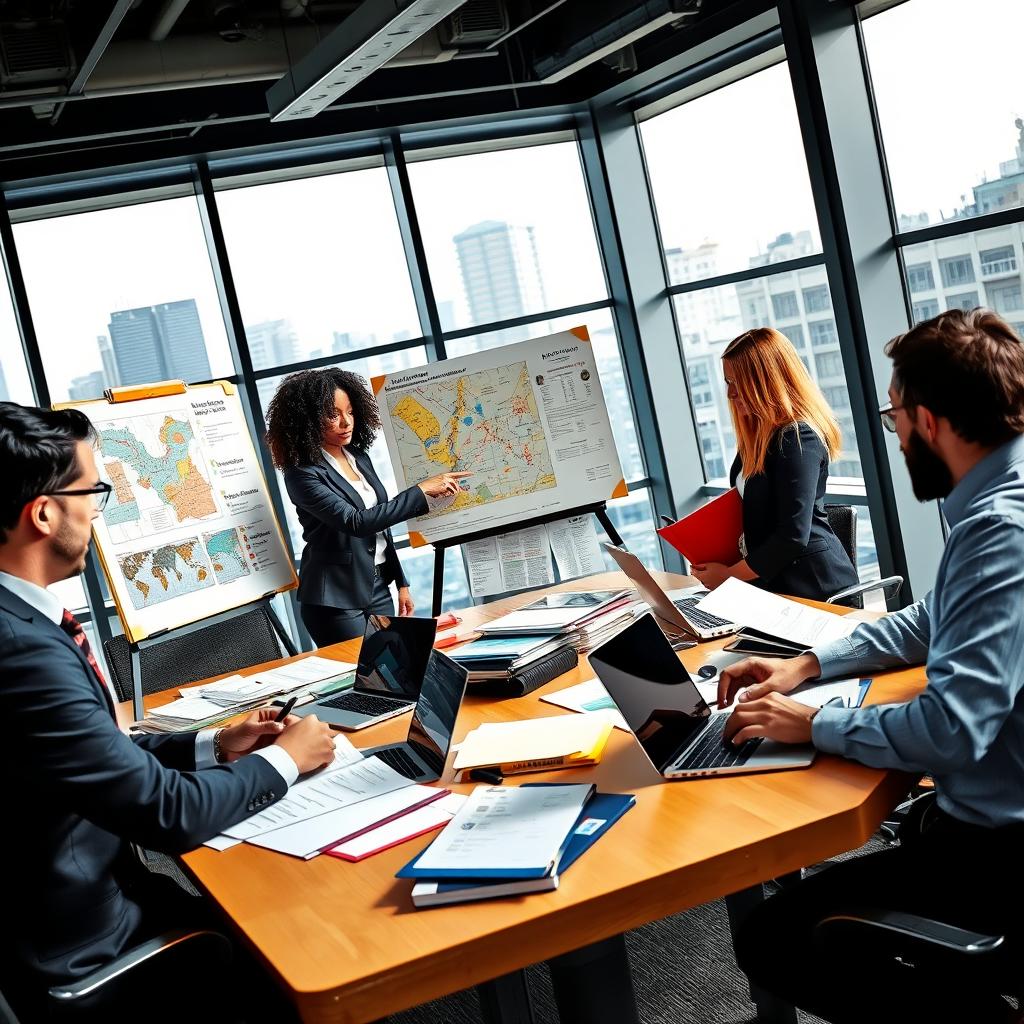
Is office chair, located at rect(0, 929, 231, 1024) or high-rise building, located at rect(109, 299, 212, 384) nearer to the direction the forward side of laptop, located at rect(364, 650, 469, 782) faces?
the office chair

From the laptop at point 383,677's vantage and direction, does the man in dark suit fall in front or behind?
in front

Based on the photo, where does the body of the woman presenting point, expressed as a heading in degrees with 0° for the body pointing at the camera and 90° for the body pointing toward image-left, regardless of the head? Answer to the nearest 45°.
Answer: approximately 315°

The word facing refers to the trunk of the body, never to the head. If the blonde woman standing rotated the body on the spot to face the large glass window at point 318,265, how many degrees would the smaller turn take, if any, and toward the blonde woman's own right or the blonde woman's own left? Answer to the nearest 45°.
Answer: approximately 45° to the blonde woman's own right

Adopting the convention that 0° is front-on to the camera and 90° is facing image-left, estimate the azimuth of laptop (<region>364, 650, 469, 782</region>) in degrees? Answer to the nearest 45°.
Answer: approximately 45°

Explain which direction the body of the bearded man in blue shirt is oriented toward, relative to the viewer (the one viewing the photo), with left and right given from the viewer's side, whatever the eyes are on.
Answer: facing away from the viewer and to the left of the viewer

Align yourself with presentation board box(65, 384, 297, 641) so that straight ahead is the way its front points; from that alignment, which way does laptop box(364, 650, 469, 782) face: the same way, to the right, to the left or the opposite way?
to the right

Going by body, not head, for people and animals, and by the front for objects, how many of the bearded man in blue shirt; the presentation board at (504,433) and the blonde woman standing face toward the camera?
1

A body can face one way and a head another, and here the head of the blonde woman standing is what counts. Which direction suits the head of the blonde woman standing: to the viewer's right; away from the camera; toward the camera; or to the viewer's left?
to the viewer's left

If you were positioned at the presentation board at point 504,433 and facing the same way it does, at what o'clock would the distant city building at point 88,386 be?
The distant city building is roughly at 4 o'clock from the presentation board.

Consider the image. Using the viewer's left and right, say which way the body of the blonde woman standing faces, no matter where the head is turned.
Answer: facing to the left of the viewer

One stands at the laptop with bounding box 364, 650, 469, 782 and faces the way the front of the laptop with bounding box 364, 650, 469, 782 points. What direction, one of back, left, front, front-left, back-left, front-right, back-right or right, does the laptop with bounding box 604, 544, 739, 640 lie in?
back

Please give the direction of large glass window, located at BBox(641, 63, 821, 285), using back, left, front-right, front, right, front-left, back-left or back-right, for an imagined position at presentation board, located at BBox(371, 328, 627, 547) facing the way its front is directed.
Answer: back-left
